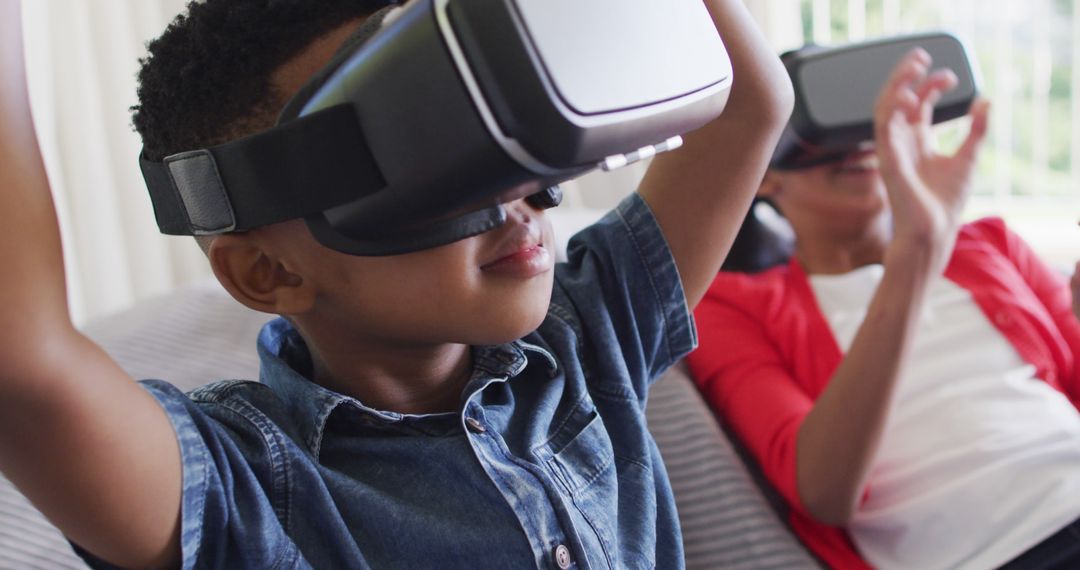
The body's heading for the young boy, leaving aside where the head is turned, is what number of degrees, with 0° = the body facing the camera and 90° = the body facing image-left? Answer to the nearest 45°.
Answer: approximately 315°

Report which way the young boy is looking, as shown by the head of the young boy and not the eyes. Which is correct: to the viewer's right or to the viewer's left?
to the viewer's right

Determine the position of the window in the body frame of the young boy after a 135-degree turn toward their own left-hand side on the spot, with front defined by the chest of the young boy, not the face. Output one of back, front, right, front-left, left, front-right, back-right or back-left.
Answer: front-right
